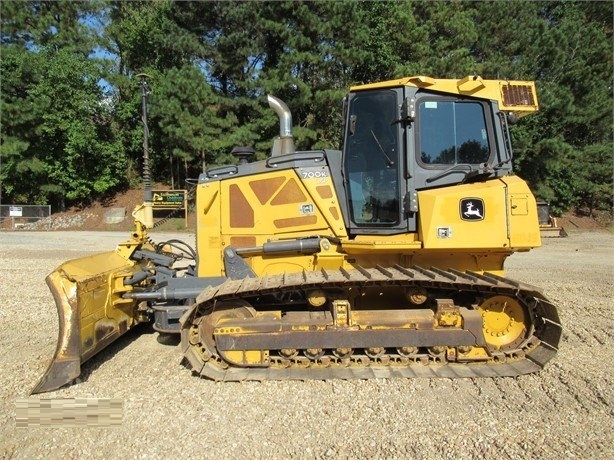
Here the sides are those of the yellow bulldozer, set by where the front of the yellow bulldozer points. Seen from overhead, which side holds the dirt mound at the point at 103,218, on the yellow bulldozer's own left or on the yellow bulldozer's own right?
on the yellow bulldozer's own right

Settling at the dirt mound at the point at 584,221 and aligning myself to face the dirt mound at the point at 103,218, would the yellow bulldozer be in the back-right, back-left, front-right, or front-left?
front-left

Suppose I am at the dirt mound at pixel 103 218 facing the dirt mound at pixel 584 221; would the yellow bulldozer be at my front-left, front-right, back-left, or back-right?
front-right

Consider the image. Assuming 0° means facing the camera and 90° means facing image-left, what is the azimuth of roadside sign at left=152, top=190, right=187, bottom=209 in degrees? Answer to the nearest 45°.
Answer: approximately 0°

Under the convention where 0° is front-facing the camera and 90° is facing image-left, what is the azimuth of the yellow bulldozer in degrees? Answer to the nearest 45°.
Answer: approximately 90°

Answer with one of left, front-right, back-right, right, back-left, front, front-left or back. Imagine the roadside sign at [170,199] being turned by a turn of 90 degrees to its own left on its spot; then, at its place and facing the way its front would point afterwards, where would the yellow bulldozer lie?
right
